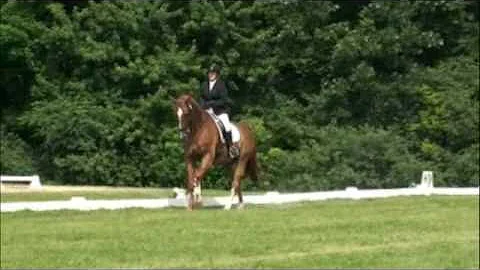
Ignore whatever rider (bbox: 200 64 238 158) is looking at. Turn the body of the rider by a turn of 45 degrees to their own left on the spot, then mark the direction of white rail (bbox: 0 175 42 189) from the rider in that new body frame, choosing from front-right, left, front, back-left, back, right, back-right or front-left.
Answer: back-right

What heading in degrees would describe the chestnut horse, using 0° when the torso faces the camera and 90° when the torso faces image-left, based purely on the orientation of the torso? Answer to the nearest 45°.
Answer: approximately 45°

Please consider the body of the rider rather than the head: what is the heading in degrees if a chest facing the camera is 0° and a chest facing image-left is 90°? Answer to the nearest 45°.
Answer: approximately 45°
